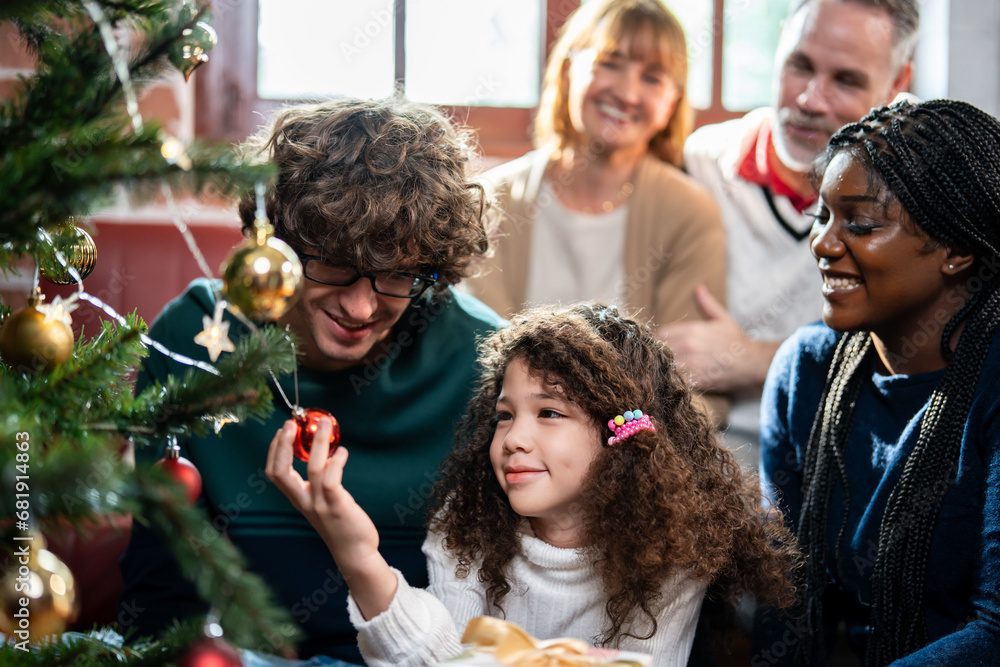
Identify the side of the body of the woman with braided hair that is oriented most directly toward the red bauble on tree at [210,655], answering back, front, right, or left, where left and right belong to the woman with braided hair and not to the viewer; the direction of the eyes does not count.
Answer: front

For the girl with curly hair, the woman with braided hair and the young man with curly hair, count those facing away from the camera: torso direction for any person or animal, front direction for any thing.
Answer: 0

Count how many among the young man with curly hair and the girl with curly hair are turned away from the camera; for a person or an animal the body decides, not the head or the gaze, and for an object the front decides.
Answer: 0

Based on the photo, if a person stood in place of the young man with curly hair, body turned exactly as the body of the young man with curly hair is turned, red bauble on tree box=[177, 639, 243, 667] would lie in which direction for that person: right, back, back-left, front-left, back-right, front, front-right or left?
front

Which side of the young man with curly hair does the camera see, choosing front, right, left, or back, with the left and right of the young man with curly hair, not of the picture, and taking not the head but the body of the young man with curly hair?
front

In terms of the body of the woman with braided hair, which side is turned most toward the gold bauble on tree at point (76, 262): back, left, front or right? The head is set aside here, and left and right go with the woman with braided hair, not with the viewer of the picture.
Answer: front

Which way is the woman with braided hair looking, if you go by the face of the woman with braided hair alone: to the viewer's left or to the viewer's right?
to the viewer's left

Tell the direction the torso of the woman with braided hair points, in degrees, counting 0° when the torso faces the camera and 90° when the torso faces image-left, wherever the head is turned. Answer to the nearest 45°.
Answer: approximately 45°

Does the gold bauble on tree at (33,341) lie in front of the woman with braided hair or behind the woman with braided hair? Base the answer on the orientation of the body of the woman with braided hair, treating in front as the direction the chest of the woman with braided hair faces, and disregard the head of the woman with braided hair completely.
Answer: in front

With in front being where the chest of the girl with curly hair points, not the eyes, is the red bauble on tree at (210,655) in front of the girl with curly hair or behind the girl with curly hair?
in front

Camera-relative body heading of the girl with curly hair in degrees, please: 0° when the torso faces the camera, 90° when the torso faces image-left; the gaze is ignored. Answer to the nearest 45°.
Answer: approximately 45°

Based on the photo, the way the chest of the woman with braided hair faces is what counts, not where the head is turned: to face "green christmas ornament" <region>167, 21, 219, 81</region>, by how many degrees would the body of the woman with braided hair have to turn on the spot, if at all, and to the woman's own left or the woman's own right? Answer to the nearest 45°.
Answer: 0° — they already face it

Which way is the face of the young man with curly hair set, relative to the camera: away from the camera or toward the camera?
toward the camera

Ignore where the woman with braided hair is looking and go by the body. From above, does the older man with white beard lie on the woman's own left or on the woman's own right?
on the woman's own right
